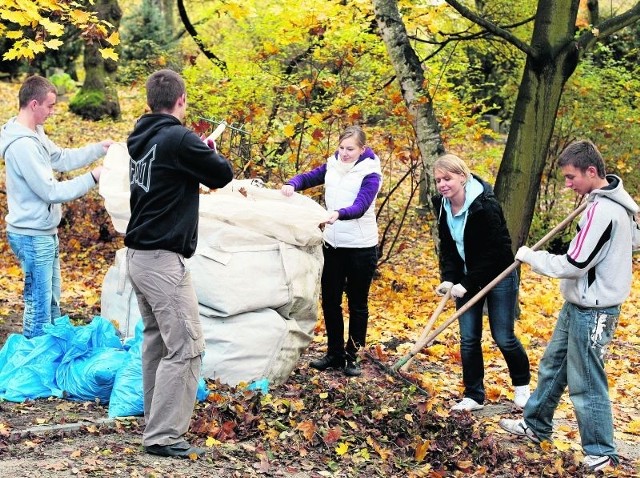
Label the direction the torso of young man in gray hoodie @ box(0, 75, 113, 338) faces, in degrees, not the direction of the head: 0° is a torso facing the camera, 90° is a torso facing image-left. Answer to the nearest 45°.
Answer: approximately 270°

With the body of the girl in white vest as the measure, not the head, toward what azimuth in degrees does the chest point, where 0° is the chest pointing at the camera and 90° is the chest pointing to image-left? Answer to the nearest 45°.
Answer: approximately 45°

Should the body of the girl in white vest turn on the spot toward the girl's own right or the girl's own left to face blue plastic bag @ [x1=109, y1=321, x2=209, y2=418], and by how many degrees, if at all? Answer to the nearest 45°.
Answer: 0° — they already face it

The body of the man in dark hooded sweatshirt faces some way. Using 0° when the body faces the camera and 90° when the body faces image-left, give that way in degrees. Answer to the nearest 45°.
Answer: approximately 225°

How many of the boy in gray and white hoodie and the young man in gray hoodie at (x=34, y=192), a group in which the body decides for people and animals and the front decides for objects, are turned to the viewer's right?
1

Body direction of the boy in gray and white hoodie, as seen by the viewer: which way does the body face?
to the viewer's left

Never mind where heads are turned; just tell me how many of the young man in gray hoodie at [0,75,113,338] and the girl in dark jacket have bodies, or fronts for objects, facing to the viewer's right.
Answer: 1

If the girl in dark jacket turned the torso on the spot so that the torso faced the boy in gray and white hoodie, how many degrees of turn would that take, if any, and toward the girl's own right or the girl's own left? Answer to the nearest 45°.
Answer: approximately 90° to the girl's own left

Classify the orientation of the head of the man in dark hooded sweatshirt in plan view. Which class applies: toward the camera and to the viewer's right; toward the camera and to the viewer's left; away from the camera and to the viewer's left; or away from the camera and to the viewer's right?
away from the camera and to the viewer's right

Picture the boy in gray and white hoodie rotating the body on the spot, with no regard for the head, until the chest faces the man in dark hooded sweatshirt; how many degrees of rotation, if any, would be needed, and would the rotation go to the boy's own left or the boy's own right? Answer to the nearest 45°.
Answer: approximately 45° to the boy's own left

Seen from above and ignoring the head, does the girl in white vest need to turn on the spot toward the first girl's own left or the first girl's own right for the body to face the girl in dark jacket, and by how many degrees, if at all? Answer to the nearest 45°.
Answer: approximately 90° to the first girl's own left
